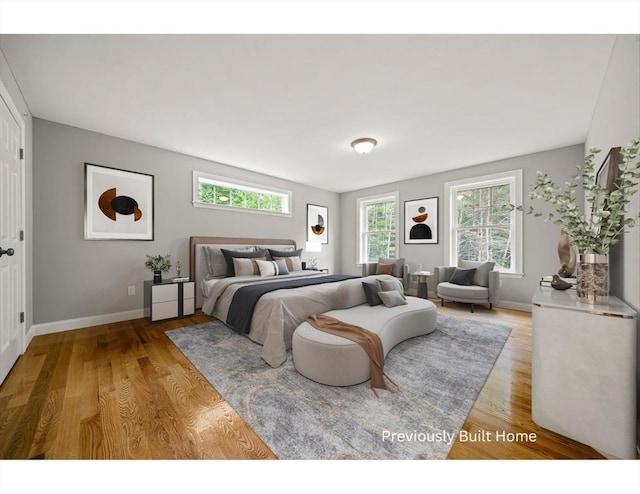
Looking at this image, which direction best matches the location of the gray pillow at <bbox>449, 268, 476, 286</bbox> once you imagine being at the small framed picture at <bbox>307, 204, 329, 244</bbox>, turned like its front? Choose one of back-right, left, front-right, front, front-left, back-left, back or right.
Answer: front

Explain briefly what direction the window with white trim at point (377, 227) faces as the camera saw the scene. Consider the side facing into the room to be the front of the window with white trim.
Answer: facing the viewer and to the left of the viewer

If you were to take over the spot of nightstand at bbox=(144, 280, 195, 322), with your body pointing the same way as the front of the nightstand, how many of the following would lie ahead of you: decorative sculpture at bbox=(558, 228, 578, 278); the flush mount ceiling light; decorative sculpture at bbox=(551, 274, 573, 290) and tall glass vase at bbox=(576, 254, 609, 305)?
4

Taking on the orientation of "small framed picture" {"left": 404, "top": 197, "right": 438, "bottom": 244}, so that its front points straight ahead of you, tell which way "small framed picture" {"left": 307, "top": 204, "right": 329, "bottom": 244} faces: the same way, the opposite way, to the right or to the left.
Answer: to the left

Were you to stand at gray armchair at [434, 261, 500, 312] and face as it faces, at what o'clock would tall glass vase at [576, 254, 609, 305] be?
The tall glass vase is roughly at 10 o'clock from the gray armchair.

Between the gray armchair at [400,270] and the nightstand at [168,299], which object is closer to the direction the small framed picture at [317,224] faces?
the gray armchair

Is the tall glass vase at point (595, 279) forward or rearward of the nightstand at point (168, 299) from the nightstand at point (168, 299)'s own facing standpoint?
forward

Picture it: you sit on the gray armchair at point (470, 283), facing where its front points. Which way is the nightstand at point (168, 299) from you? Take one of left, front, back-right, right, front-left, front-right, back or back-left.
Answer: front

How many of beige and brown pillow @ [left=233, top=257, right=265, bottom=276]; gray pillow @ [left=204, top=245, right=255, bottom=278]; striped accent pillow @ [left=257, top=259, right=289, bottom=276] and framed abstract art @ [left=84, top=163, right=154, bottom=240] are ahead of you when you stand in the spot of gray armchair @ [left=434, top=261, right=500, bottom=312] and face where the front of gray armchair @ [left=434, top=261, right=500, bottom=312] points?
4

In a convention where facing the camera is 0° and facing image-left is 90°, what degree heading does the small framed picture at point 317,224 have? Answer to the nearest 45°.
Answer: approximately 315°

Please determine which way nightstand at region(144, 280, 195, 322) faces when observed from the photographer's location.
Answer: facing the viewer and to the right of the viewer

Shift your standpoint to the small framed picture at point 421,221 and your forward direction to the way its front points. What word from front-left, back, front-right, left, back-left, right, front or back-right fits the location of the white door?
front

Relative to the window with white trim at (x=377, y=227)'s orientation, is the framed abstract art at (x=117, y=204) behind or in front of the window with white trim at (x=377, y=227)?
in front

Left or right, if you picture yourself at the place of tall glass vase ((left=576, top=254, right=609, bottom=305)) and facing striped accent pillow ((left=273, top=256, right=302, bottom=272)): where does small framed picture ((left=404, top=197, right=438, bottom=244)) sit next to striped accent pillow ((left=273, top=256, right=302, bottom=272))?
right

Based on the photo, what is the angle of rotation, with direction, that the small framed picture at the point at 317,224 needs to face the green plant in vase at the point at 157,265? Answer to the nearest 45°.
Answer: approximately 90° to its right
